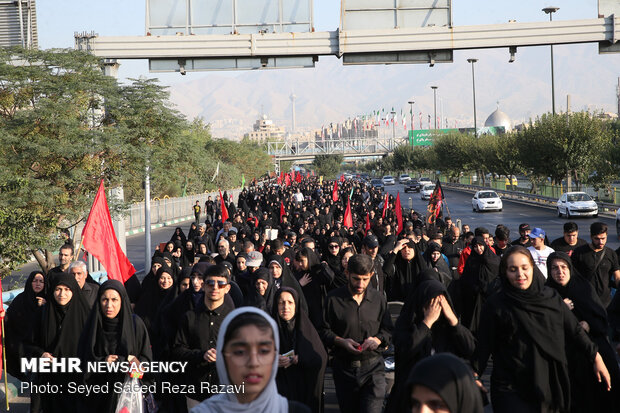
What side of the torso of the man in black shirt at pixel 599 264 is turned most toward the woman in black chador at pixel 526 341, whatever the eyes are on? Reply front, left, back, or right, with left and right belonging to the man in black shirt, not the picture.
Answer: front

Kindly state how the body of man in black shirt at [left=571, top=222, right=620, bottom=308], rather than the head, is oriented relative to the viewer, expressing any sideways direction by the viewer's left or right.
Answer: facing the viewer

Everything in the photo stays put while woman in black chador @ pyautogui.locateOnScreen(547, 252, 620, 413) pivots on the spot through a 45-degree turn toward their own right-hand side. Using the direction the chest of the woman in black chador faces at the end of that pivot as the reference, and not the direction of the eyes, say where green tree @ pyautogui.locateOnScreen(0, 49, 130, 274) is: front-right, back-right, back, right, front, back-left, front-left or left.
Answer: front-right

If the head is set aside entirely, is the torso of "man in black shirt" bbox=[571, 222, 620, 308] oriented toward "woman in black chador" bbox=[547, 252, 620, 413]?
yes

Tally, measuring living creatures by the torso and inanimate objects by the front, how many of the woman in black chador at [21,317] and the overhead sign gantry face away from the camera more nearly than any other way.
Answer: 1

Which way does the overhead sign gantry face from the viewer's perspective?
away from the camera

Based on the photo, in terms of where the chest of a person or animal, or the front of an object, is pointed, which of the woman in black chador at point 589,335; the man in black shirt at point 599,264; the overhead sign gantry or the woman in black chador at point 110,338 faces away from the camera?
the overhead sign gantry

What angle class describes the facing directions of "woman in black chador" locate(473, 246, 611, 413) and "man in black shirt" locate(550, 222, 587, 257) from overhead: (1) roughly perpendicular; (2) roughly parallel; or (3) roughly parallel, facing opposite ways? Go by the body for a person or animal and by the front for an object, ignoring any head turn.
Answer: roughly parallel

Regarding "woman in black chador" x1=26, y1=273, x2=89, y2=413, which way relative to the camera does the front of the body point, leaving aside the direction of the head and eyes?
toward the camera

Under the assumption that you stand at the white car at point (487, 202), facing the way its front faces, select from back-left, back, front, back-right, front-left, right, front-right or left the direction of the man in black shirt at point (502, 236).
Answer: front-right

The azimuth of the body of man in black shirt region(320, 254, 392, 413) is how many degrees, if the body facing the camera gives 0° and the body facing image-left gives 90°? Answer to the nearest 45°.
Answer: approximately 0°

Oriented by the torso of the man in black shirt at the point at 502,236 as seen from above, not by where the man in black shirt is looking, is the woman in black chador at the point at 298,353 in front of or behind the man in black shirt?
in front
